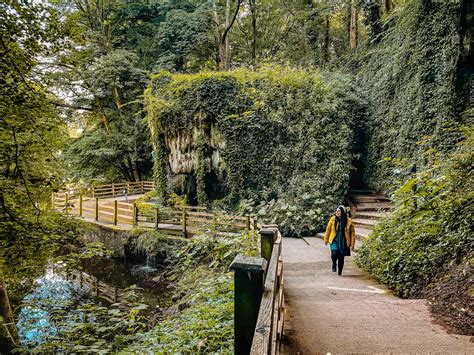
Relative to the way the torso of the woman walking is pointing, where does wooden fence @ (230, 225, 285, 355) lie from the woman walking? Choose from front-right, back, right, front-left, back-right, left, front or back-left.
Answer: front

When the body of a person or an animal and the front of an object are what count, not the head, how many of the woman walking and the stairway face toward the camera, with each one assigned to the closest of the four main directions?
2

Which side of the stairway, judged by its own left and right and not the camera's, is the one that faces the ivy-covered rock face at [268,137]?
right

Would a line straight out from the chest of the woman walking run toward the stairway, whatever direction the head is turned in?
no

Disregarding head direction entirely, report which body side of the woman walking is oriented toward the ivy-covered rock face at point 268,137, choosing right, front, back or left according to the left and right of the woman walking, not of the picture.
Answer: back

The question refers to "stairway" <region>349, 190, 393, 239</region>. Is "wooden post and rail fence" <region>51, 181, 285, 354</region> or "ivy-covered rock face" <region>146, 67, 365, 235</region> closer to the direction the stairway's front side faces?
the wooden post and rail fence

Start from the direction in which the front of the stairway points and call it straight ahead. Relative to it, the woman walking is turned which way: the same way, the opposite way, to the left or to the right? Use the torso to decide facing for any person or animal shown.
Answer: the same way

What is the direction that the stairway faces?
toward the camera

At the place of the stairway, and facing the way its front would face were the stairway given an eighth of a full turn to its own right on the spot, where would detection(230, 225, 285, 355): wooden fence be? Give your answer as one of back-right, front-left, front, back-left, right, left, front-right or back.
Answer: front-left

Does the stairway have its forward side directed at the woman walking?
yes
